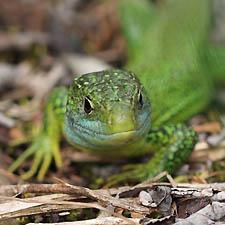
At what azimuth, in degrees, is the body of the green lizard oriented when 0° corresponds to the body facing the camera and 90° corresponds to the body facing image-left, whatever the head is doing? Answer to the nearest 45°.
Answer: approximately 0°

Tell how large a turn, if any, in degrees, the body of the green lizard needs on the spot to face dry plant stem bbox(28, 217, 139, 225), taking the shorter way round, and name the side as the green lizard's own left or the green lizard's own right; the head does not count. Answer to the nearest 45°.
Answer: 0° — it already faces it
